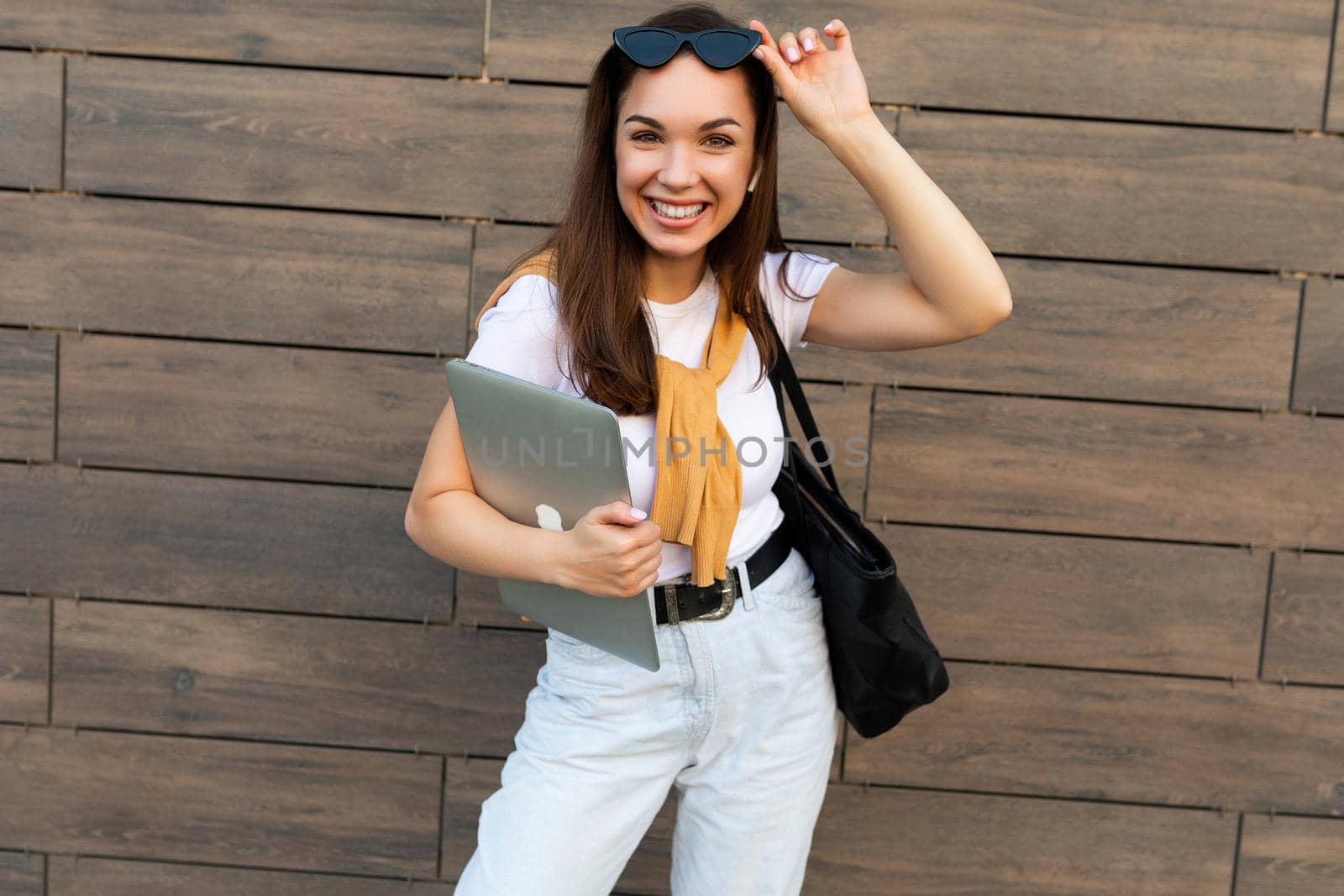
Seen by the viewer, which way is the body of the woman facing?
toward the camera
